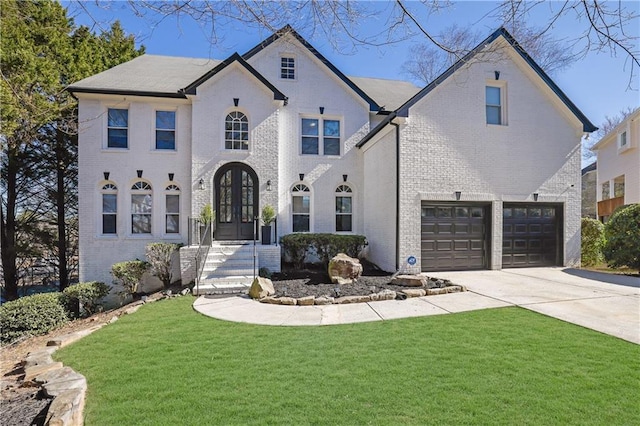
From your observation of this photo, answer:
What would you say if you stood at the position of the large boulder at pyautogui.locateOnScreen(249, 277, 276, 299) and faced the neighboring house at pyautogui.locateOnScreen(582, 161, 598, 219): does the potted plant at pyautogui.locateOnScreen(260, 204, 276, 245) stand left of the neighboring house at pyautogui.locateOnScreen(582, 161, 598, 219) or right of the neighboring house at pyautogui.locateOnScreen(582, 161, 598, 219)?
left

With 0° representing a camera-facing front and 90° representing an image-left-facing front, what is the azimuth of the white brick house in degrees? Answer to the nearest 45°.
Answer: approximately 0°

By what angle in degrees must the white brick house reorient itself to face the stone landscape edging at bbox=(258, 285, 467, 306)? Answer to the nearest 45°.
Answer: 0° — it already faces it

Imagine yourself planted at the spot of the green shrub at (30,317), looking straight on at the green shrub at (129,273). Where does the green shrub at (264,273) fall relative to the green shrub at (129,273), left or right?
right

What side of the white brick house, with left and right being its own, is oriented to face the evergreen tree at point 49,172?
right

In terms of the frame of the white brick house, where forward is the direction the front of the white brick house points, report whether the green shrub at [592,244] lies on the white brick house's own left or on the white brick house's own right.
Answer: on the white brick house's own left

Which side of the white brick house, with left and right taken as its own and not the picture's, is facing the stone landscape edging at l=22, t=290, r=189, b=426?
front

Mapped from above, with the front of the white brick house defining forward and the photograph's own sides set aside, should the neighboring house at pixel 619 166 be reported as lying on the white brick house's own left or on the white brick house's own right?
on the white brick house's own left

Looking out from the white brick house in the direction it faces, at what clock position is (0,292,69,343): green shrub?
The green shrub is roughly at 2 o'clock from the white brick house.

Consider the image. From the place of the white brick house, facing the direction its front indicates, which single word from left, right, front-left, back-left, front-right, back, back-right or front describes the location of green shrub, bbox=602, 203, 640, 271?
left
